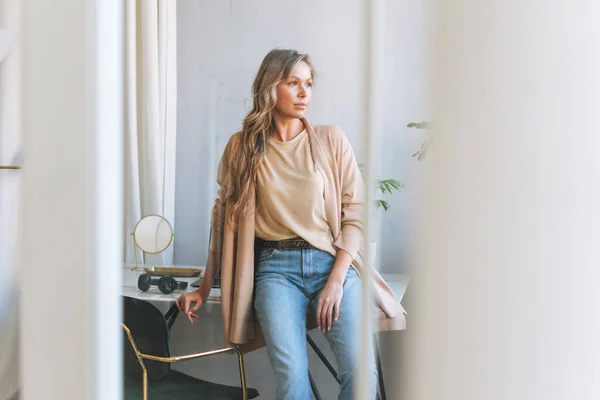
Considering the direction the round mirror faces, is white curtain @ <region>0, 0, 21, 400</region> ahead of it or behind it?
ahead

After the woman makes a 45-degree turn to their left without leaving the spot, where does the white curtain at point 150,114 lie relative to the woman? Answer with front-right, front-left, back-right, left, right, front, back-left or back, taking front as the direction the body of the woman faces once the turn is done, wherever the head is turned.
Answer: back

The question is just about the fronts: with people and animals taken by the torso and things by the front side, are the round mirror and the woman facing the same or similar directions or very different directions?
same or similar directions

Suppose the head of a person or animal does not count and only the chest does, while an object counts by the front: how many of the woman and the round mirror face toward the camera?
2

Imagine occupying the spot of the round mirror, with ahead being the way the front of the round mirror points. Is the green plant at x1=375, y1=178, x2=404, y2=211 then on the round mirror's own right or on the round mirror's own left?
on the round mirror's own left

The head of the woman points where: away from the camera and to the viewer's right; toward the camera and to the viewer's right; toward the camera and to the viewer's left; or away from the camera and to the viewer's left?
toward the camera and to the viewer's right

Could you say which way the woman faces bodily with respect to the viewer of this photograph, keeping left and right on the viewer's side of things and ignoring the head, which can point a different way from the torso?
facing the viewer
